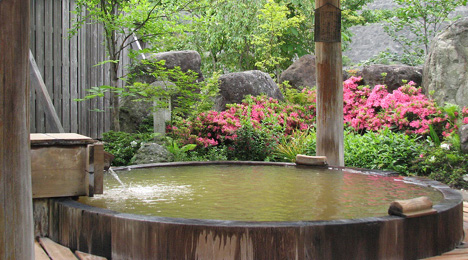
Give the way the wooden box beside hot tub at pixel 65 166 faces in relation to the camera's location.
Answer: facing to the right of the viewer

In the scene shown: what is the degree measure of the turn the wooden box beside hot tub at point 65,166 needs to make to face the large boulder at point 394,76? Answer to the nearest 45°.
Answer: approximately 45° to its left

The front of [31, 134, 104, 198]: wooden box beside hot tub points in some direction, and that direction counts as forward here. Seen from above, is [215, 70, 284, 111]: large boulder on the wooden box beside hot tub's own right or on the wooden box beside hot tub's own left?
on the wooden box beside hot tub's own left

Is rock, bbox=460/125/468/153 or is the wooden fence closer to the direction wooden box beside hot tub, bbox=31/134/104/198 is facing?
the rock

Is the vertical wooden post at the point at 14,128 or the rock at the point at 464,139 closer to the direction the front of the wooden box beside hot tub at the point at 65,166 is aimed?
the rock
